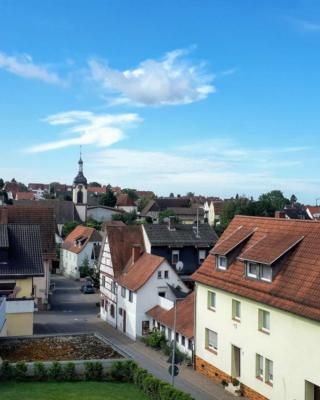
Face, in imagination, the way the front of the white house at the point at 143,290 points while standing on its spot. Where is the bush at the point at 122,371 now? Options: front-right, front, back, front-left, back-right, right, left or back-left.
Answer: front-left

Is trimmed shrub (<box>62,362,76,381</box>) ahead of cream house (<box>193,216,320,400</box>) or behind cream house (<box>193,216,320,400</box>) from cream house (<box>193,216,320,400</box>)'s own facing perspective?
ahead

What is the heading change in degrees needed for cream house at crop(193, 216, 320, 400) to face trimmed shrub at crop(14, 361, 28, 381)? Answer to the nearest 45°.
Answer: approximately 45° to its right

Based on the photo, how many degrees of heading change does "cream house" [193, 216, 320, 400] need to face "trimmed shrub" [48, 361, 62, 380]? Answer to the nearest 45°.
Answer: approximately 45° to its right

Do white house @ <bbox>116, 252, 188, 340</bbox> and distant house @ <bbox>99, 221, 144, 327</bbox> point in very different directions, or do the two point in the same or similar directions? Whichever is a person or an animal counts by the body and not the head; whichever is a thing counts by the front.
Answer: same or similar directions

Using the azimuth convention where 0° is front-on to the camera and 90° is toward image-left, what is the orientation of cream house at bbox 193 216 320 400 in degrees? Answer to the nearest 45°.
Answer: approximately 45°

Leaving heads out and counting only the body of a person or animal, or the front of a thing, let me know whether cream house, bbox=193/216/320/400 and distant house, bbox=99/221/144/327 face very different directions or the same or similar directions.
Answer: same or similar directions

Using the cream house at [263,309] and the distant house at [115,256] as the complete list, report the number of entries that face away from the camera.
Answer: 0

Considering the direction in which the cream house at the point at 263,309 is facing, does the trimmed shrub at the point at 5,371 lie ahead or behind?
ahead

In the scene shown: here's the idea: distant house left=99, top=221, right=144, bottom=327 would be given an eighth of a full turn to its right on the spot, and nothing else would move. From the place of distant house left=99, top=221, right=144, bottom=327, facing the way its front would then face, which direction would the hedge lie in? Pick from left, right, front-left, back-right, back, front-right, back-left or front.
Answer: left
